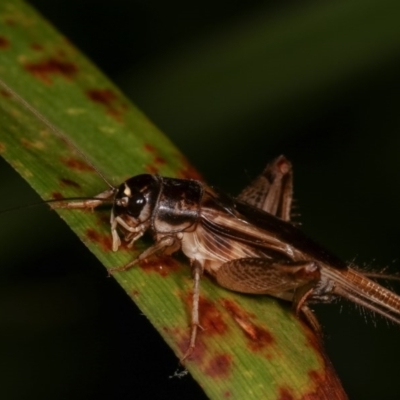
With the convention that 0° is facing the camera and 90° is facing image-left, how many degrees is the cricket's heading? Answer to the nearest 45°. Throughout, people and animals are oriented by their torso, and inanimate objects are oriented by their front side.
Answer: approximately 90°
